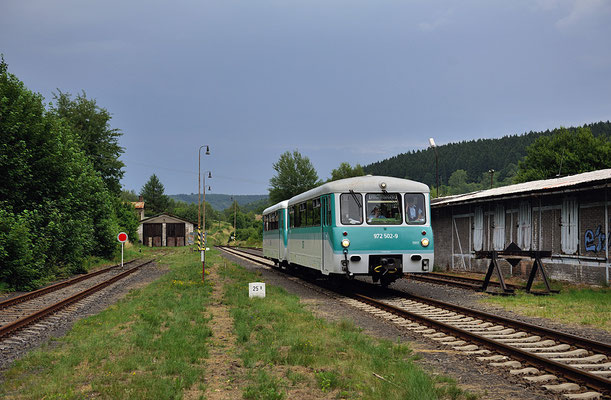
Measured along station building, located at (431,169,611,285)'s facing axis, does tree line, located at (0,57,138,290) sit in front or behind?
in front

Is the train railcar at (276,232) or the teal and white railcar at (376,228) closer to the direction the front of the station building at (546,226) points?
the teal and white railcar

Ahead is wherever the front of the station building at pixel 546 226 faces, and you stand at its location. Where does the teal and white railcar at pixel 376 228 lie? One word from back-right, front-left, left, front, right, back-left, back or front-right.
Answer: front

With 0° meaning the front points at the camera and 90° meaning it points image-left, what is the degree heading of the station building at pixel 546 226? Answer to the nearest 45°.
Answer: approximately 45°

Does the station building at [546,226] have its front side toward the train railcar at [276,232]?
no
